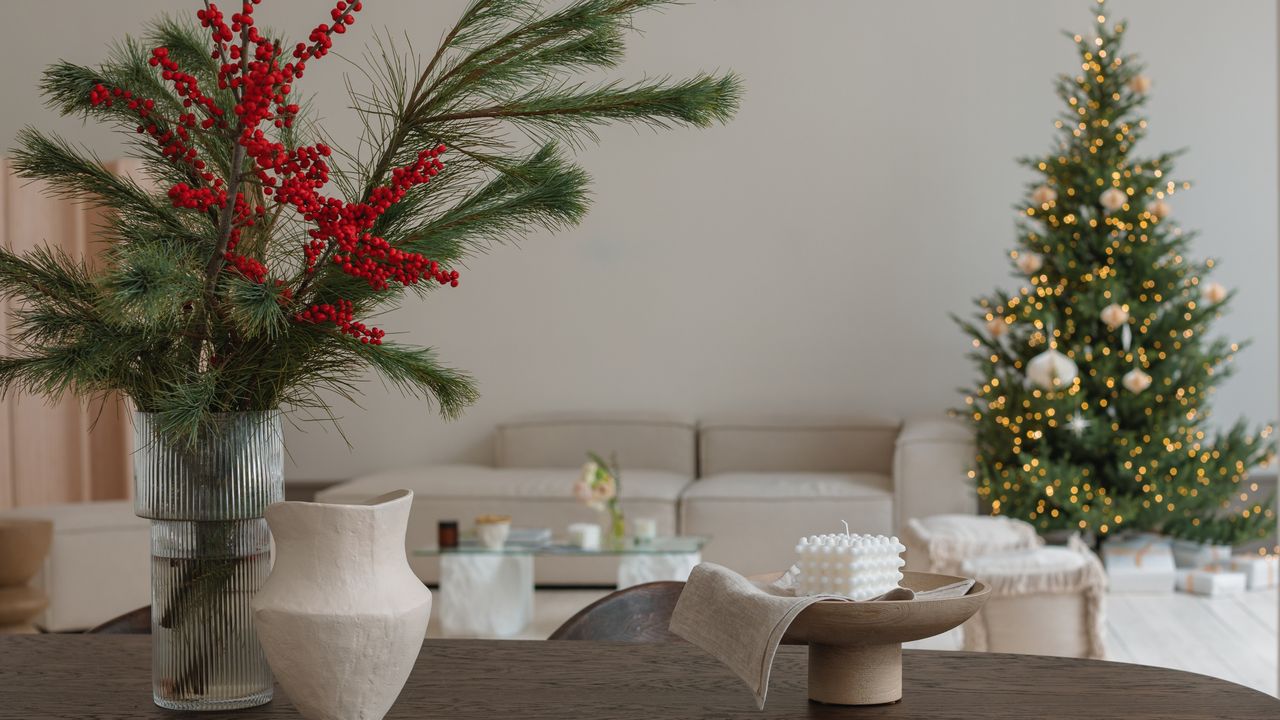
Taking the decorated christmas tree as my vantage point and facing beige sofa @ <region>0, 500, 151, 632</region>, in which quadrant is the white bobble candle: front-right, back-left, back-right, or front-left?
front-left

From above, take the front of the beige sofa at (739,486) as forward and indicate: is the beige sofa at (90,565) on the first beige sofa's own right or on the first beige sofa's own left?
on the first beige sofa's own right

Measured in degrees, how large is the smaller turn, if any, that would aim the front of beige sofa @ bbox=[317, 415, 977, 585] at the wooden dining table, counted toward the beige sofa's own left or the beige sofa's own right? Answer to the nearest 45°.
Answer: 0° — it already faces it

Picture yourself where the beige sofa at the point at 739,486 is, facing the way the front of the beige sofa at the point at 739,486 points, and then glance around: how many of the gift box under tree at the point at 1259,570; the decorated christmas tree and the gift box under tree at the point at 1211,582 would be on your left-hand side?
3

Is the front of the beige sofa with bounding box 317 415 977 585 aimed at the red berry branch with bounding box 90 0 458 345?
yes

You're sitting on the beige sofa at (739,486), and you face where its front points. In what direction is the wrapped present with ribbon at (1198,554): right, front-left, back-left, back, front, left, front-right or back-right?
left

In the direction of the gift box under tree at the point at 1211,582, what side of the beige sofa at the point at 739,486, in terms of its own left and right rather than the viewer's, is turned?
left

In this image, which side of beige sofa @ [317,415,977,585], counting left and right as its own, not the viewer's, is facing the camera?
front

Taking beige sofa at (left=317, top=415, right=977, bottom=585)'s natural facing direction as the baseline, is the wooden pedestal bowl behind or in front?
in front

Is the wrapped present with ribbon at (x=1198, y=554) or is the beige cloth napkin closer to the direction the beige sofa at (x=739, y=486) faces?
the beige cloth napkin

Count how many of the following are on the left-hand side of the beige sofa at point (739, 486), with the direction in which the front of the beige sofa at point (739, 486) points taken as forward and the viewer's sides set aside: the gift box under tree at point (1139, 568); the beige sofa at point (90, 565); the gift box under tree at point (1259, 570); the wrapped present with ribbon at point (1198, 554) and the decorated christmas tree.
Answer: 4

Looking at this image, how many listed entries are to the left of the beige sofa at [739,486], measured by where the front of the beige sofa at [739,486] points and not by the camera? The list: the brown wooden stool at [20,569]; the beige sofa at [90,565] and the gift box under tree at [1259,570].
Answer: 1

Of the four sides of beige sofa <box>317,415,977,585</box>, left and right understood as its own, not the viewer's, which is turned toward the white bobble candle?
front

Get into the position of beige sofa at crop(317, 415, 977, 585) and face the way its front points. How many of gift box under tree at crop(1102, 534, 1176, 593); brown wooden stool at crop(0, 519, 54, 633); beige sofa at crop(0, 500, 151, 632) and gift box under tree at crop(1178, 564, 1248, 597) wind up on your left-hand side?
2
